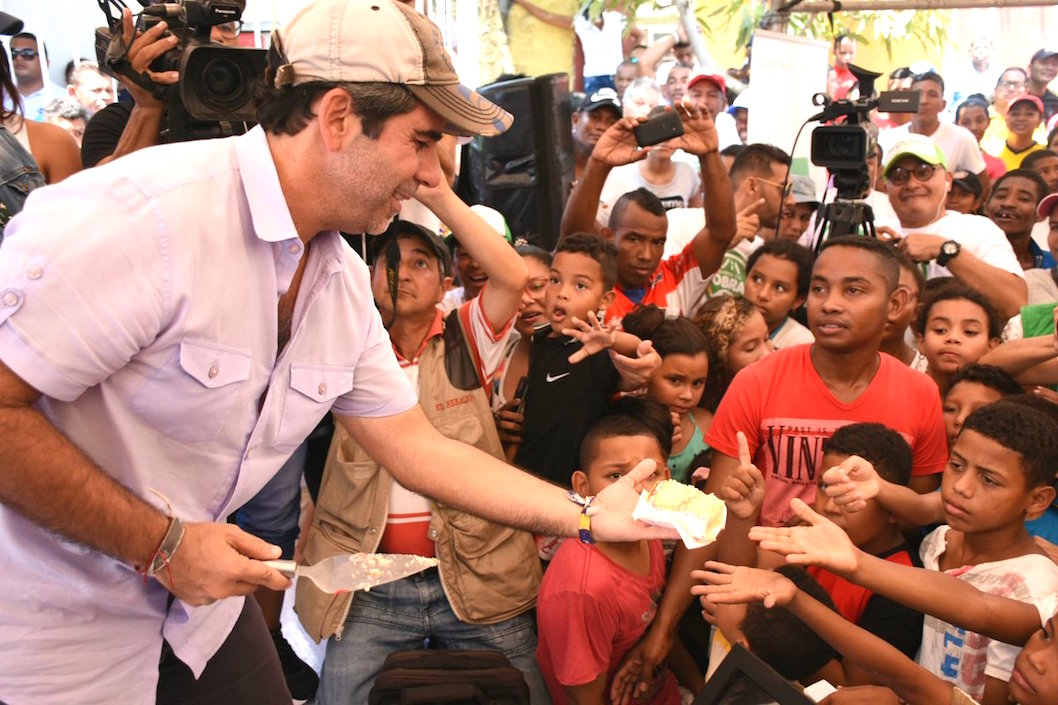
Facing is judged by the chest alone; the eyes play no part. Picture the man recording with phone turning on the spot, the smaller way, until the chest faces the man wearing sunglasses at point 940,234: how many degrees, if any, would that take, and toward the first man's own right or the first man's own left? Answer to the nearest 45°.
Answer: approximately 90° to the first man's own left

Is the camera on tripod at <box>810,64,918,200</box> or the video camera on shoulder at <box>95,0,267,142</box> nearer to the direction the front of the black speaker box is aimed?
the camera on tripod

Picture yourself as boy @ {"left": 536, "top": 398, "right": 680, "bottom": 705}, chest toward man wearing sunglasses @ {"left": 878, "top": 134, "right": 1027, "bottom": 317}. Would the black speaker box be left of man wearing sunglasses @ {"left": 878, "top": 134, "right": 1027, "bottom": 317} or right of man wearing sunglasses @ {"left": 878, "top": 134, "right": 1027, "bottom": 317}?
left

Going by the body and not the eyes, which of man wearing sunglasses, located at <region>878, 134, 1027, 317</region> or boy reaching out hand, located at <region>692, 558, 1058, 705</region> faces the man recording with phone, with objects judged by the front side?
the man wearing sunglasses

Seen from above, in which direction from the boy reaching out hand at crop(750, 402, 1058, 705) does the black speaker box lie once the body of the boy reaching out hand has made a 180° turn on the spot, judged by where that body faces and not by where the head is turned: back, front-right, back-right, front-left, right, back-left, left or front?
left

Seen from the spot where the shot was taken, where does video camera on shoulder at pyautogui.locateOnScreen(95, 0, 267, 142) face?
facing the viewer and to the right of the viewer

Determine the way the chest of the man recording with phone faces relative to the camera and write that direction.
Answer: toward the camera

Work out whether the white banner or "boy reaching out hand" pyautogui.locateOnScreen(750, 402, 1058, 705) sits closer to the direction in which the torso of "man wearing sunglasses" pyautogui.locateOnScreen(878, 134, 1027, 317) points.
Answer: the boy reaching out hand

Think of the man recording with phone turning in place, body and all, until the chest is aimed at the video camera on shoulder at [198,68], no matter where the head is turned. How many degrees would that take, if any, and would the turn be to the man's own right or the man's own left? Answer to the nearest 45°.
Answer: approximately 45° to the man's own right

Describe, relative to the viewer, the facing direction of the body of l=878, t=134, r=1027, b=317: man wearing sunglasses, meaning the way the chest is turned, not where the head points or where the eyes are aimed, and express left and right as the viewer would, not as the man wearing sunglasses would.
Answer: facing the viewer and to the left of the viewer

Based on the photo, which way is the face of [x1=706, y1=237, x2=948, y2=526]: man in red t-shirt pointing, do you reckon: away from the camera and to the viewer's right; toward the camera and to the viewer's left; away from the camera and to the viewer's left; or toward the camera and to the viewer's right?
toward the camera and to the viewer's left

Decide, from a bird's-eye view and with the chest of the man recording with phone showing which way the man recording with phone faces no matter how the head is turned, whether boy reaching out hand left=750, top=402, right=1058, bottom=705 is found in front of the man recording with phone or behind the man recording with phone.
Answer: in front
